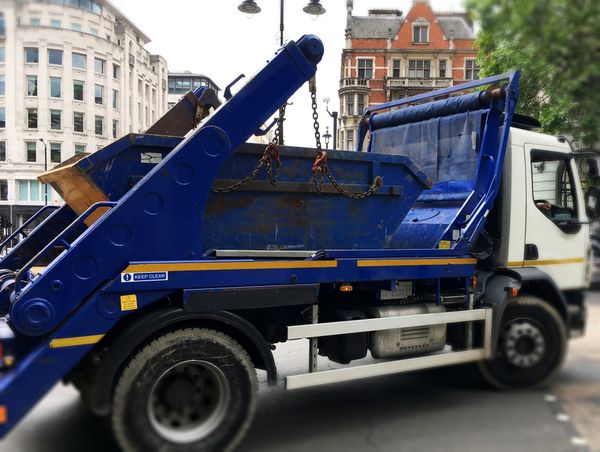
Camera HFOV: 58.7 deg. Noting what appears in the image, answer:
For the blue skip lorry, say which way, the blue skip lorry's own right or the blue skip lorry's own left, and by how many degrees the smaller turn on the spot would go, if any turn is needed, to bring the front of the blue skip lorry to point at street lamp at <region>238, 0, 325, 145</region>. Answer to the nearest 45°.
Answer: approximately 45° to the blue skip lorry's own left

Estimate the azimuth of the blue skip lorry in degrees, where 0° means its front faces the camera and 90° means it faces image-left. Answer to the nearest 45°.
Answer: approximately 225°
